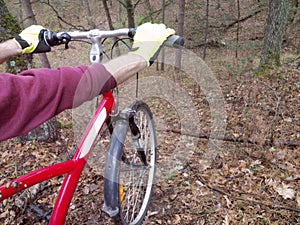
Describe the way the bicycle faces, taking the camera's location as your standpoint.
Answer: facing away from the viewer and to the right of the viewer

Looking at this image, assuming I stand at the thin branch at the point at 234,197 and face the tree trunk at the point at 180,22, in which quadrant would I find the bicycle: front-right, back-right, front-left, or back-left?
back-left
